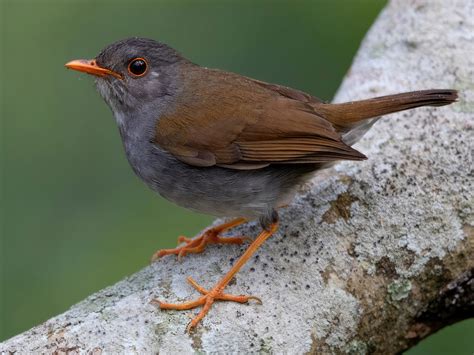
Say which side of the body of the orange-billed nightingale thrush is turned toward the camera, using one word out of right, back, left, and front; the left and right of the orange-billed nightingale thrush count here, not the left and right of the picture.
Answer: left
